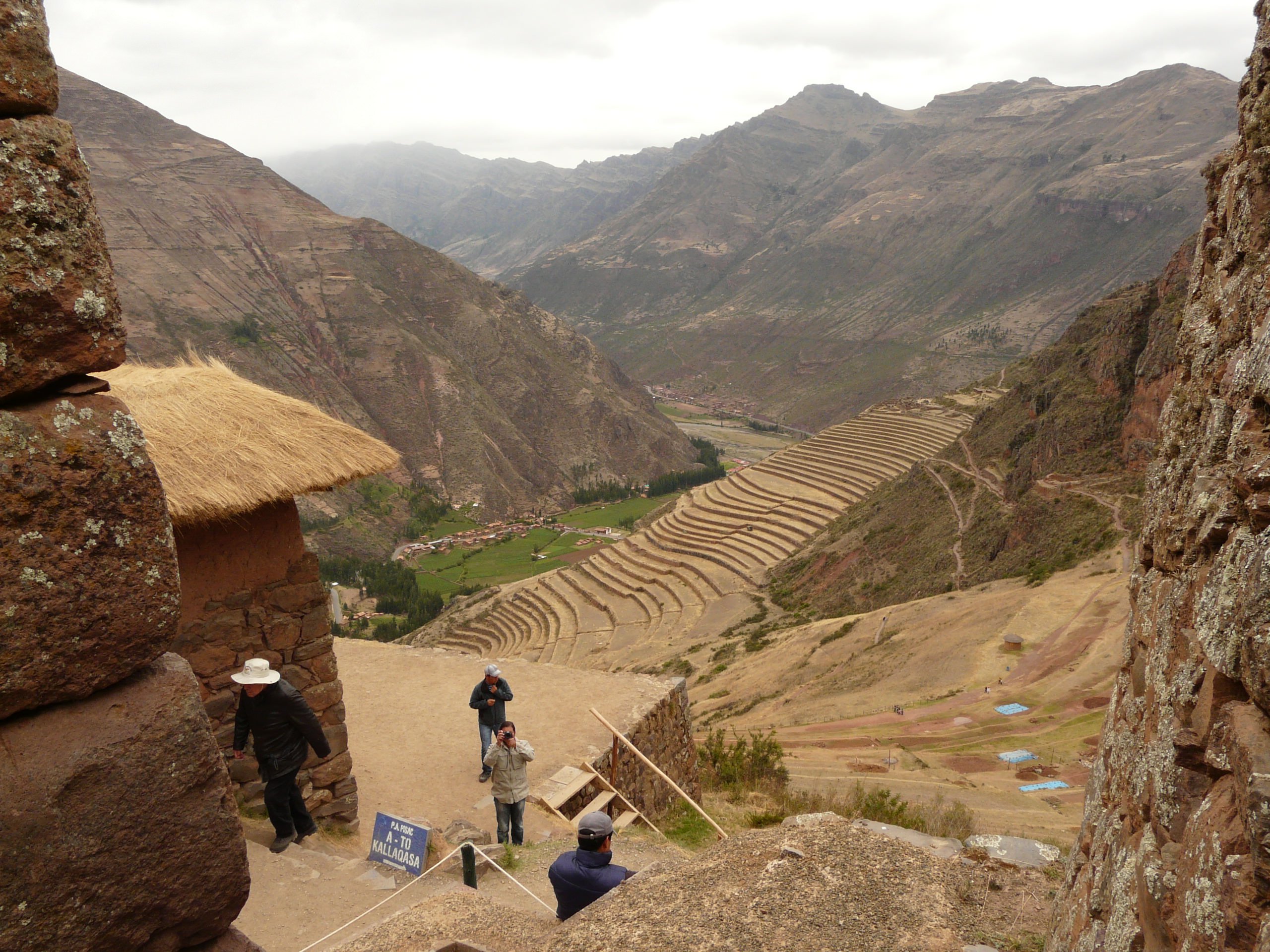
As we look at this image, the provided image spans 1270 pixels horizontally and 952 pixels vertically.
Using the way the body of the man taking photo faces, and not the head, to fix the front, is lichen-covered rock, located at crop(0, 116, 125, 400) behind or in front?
in front

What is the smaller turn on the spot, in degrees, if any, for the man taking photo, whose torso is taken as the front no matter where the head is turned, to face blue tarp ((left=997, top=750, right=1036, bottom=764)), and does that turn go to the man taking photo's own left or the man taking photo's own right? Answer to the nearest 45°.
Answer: approximately 135° to the man taking photo's own left

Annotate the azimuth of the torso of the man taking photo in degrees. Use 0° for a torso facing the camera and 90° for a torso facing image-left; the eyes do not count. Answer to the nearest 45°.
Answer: approximately 0°

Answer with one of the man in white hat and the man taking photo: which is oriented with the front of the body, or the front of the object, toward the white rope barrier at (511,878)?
the man taking photo

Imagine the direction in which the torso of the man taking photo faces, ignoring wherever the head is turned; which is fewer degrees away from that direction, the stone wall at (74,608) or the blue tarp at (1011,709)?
the stone wall
